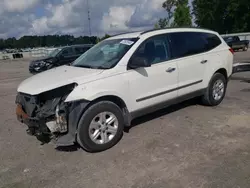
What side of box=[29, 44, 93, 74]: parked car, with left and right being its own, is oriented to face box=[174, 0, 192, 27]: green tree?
back

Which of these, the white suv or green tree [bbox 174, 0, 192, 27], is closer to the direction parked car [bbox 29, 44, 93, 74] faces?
the white suv

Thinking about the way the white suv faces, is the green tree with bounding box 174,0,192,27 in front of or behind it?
behind

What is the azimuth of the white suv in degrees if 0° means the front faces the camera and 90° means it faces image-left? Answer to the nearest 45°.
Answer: approximately 45°

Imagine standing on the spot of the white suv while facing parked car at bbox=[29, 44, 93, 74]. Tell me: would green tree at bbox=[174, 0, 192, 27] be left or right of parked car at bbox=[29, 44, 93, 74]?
right

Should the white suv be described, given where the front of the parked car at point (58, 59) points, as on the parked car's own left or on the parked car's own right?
on the parked car's own left

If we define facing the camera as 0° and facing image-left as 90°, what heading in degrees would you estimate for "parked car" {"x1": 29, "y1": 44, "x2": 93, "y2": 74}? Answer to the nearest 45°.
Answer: approximately 45°
